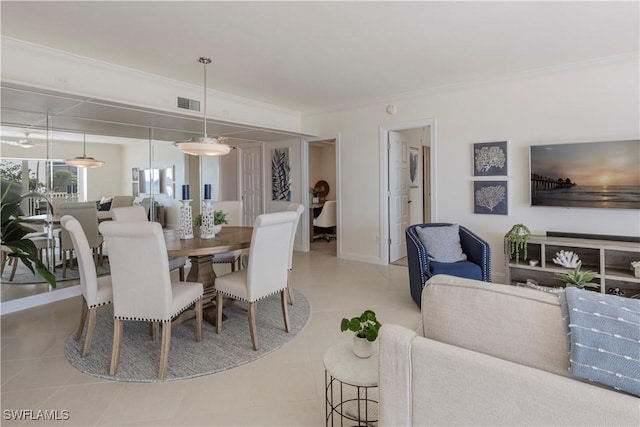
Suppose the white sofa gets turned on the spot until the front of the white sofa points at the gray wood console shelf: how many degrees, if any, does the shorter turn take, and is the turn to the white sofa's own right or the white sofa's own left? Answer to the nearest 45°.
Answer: approximately 45° to the white sofa's own left

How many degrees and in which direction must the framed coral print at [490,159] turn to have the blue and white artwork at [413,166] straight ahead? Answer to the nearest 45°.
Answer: approximately 135° to its right

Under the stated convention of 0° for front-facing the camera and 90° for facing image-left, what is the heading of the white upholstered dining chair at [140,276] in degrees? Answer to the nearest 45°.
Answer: approximately 225°

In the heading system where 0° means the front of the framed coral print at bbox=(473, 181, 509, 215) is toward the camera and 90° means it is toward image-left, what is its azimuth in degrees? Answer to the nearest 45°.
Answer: approximately 0°

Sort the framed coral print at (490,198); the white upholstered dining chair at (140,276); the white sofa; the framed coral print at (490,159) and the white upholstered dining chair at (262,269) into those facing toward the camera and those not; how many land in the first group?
2

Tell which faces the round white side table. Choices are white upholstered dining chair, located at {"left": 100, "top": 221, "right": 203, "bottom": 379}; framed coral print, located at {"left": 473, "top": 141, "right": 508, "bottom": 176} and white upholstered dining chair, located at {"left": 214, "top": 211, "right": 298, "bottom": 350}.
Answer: the framed coral print

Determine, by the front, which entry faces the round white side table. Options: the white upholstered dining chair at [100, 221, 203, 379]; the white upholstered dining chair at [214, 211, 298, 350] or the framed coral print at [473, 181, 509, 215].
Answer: the framed coral print

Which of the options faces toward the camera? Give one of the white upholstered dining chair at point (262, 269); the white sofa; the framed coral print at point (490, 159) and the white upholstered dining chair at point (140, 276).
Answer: the framed coral print

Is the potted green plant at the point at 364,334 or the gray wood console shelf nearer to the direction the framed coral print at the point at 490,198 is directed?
the potted green plant

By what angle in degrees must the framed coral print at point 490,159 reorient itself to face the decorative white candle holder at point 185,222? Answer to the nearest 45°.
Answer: approximately 45° to its right

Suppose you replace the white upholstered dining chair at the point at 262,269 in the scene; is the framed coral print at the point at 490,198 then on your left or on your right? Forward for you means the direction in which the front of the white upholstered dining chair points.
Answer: on your right

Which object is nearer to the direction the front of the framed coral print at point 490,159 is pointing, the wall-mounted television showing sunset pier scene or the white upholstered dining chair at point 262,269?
the white upholstered dining chair

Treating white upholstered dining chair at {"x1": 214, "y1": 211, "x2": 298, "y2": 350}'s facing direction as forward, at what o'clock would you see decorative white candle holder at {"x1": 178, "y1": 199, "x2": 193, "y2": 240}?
The decorative white candle holder is roughly at 12 o'clock from the white upholstered dining chair.

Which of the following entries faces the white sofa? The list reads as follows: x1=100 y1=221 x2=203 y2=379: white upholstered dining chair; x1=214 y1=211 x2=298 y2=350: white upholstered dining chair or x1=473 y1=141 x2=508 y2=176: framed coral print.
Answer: the framed coral print

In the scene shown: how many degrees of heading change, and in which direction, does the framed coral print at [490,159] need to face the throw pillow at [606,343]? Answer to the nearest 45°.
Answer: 0° — it already faces it
